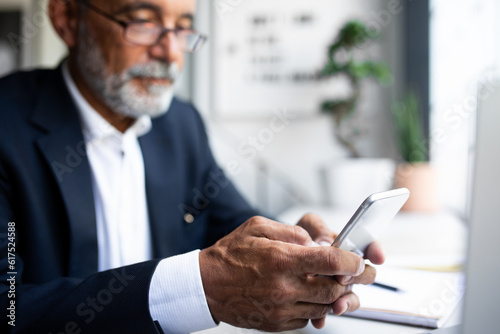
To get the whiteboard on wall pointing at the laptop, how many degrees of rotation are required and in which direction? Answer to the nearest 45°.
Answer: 0° — it already faces it

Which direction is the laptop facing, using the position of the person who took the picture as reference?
facing away from the viewer and to the left of the viewer

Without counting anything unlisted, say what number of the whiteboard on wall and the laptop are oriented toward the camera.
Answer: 1

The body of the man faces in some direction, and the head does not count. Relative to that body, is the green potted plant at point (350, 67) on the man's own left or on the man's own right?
on the man's own left

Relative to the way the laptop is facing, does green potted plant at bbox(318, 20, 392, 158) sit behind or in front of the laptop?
in front

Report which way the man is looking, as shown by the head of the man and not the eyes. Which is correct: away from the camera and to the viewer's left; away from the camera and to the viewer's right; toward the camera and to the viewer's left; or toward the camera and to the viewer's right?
toward the camera and to the viewer's right

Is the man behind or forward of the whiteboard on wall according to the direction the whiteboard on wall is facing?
forward

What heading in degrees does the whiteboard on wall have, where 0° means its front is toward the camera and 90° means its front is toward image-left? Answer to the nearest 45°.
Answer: approximately 0°
